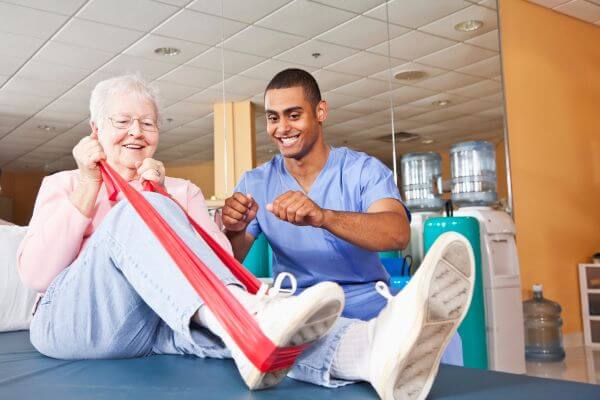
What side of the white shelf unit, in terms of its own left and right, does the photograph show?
front

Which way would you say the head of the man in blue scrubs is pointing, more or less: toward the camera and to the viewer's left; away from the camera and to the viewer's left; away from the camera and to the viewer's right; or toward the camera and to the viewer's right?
toward the camera and to the viewer's left

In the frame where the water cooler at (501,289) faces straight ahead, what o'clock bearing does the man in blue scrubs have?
The man in blue scrubs is roughly at 2 o'clock from the water cooler.

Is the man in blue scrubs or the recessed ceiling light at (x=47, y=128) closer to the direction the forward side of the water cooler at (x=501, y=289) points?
the man in blue scrubs

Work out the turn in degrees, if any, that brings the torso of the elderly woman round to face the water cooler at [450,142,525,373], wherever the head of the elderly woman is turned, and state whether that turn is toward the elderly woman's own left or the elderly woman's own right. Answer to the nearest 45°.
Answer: approximately 90° to the elderly woman's own left

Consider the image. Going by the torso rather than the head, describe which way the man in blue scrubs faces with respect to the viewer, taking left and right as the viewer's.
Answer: facing the viewer and to the left of the viewer

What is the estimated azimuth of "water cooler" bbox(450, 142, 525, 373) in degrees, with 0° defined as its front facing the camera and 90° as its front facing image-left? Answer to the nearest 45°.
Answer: approximately 315°

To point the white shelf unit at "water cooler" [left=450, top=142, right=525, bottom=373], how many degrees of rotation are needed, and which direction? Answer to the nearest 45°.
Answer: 0° — it already faces it

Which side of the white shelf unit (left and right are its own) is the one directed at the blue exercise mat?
front

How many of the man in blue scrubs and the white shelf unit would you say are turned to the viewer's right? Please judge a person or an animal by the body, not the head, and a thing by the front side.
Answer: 0
